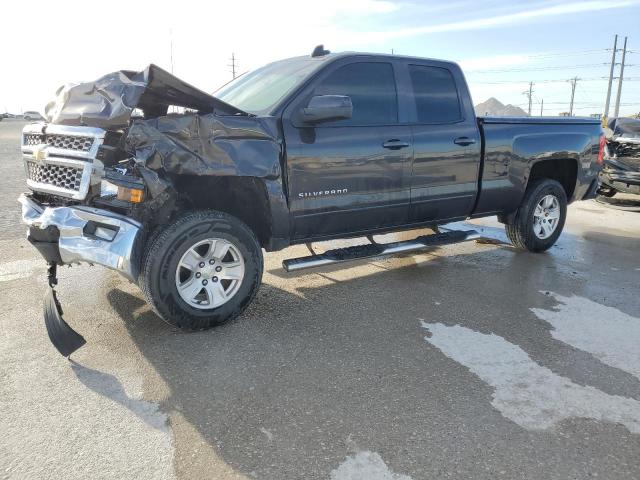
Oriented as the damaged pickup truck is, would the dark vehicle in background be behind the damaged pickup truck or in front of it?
behind

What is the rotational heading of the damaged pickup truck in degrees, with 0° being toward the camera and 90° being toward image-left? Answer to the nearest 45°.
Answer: approximately 45°
